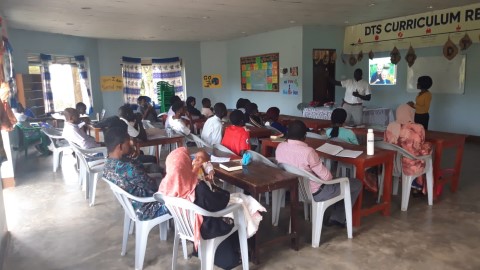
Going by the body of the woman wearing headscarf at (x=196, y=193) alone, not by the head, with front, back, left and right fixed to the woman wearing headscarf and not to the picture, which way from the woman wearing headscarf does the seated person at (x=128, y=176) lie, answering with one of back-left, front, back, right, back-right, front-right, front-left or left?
left

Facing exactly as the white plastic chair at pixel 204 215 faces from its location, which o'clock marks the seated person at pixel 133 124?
The seated person is roughly at 10 o'clock from the white plastic chair.

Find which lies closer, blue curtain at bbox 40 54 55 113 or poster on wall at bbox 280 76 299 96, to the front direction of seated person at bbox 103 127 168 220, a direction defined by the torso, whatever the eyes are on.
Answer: the poster on wall

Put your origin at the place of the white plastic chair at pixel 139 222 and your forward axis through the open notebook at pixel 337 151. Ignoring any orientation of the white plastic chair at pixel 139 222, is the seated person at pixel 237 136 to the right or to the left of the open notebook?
left

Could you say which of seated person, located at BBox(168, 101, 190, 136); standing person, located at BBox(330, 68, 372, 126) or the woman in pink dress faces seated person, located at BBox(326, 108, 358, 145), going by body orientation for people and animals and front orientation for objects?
the standing person

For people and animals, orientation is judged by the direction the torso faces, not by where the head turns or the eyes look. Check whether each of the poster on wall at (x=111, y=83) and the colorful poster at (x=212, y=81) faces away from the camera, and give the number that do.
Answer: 0

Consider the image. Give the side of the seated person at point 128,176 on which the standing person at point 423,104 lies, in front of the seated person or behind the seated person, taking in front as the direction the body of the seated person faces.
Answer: in front

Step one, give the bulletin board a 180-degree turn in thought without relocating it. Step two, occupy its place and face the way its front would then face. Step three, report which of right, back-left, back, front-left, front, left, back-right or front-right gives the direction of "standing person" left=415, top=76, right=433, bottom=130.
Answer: right

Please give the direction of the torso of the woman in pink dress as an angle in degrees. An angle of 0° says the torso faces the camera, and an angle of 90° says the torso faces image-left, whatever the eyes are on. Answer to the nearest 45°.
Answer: approximately 180°

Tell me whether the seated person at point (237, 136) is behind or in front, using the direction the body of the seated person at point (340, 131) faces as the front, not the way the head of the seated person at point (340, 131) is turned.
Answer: behind

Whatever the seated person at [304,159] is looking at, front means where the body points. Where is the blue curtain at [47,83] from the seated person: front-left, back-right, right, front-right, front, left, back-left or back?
left

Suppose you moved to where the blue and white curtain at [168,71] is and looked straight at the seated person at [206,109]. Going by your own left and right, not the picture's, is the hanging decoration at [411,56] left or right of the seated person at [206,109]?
left

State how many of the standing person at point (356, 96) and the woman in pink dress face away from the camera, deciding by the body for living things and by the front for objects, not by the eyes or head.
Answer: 1

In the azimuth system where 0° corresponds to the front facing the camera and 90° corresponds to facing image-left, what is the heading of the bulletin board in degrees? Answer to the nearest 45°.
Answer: approximately 45°

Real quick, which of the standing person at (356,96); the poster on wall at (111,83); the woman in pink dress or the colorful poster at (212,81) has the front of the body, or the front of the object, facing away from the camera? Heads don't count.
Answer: the woman in pink dress

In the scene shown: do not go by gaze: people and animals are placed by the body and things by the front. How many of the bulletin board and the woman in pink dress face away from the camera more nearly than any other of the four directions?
1

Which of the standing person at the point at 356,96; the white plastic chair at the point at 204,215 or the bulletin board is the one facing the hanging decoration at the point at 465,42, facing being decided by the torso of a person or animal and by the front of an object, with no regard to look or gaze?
the white plastic chair

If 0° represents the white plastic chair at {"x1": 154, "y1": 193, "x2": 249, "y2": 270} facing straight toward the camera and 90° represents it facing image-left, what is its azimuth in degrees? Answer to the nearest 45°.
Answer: approximately 225°

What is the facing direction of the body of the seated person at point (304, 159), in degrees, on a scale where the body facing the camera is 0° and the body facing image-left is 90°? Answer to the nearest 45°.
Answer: approximately 225°
